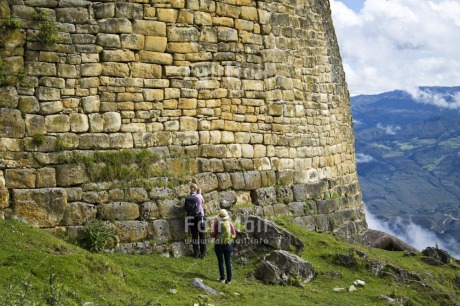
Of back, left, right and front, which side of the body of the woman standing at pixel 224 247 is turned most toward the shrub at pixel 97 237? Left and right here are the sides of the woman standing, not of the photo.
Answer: left

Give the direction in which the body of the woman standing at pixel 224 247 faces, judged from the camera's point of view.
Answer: away from the camera

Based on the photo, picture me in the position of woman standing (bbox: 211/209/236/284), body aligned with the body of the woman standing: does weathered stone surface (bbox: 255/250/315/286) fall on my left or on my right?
on my right

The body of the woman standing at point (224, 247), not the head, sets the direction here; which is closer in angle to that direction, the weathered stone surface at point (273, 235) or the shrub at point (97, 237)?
the weathered stone surface

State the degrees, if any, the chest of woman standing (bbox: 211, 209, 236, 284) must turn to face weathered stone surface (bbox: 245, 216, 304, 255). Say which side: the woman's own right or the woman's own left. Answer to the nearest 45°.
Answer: approximately 45° to the woman's own right
